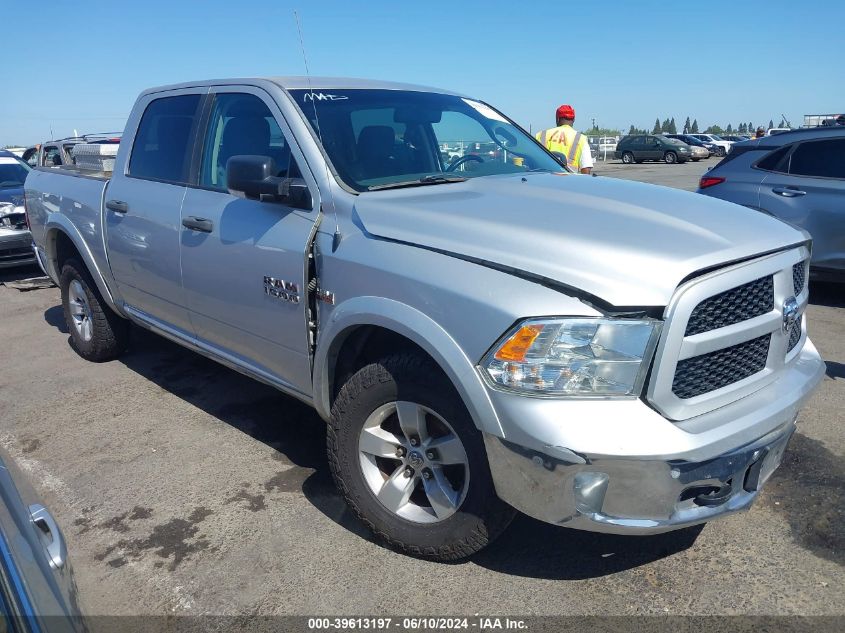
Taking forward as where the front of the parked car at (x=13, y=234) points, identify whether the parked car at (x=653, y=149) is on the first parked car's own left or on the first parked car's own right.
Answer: on the first parked car's own left

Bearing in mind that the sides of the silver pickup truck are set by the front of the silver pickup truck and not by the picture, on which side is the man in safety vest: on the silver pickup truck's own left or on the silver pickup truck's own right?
on the silver pickup truck's own left

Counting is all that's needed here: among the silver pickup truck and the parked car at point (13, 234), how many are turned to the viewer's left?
0

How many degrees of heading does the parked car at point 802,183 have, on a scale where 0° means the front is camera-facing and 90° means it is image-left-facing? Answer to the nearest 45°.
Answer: approximately 270°

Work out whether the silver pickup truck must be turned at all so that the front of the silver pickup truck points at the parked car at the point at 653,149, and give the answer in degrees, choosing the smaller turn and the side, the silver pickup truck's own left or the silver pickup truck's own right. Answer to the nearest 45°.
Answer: approximately 135° to the silver pickup truck's own left

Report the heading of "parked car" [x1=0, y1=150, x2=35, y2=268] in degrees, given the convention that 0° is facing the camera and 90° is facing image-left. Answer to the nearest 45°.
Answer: approximately 315°

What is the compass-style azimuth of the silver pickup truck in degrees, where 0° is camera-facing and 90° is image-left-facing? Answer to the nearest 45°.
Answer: approximately 315°

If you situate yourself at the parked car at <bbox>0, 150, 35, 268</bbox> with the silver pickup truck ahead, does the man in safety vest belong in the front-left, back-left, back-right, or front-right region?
front-left
